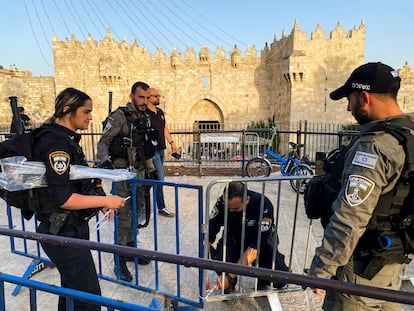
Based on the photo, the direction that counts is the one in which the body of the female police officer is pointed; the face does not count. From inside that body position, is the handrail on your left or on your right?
on your right

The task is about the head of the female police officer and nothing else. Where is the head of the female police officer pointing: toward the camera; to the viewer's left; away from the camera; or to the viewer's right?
to the viewer's right

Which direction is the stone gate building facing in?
toward the camera

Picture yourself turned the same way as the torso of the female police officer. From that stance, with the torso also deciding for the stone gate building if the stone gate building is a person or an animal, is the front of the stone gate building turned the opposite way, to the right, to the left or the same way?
to the right

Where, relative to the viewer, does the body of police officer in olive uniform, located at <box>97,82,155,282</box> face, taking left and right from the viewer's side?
facing the viewer and to the right of the viewer

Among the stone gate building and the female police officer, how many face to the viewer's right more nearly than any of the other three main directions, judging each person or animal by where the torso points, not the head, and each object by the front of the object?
1

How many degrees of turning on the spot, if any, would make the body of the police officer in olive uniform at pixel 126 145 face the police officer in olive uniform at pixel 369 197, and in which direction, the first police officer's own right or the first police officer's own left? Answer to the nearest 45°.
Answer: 0° — they already face them

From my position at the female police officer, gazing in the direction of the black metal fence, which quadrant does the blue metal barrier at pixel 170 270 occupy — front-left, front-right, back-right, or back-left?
front-right

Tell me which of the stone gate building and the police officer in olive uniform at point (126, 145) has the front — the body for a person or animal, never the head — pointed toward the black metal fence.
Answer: the stone gate building

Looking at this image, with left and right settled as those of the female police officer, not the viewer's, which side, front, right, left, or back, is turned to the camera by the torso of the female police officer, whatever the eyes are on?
right

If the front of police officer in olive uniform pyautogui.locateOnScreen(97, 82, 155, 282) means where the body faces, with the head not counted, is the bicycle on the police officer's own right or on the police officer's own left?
on the police officer's own left

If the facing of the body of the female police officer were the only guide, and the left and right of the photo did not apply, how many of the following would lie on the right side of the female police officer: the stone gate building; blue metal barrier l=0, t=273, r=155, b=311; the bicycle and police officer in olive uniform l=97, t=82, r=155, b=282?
1

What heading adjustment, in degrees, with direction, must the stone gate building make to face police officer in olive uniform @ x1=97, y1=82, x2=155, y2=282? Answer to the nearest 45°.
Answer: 0° — it already faces them

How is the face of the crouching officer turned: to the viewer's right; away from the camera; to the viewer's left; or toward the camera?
toward the camera

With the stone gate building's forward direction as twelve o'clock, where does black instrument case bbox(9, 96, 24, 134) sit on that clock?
The black instrument case is roughly at 12 o'clock from the stone gate building.

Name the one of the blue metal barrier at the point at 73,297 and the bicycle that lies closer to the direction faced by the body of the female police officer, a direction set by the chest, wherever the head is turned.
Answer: the bicycle

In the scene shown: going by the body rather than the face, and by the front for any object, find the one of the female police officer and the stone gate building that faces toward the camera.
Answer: the stone gate building

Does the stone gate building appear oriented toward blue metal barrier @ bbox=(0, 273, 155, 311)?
yes
